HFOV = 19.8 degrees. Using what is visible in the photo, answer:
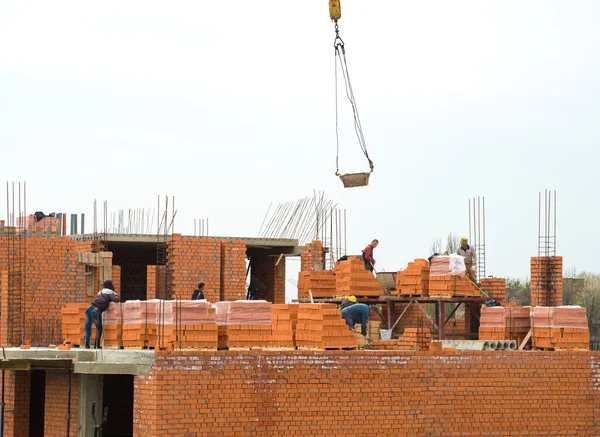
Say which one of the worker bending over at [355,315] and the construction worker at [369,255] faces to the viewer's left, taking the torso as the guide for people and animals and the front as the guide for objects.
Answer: the worker bending over

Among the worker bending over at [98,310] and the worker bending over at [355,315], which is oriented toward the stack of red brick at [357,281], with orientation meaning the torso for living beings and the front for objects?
the worker bending over at [98,310]

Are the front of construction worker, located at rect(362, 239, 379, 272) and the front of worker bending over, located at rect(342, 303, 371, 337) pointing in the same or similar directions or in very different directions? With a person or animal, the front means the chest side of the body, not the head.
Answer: very different directions

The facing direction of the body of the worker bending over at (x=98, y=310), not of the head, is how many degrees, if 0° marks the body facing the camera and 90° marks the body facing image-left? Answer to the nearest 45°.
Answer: approximately 225°
